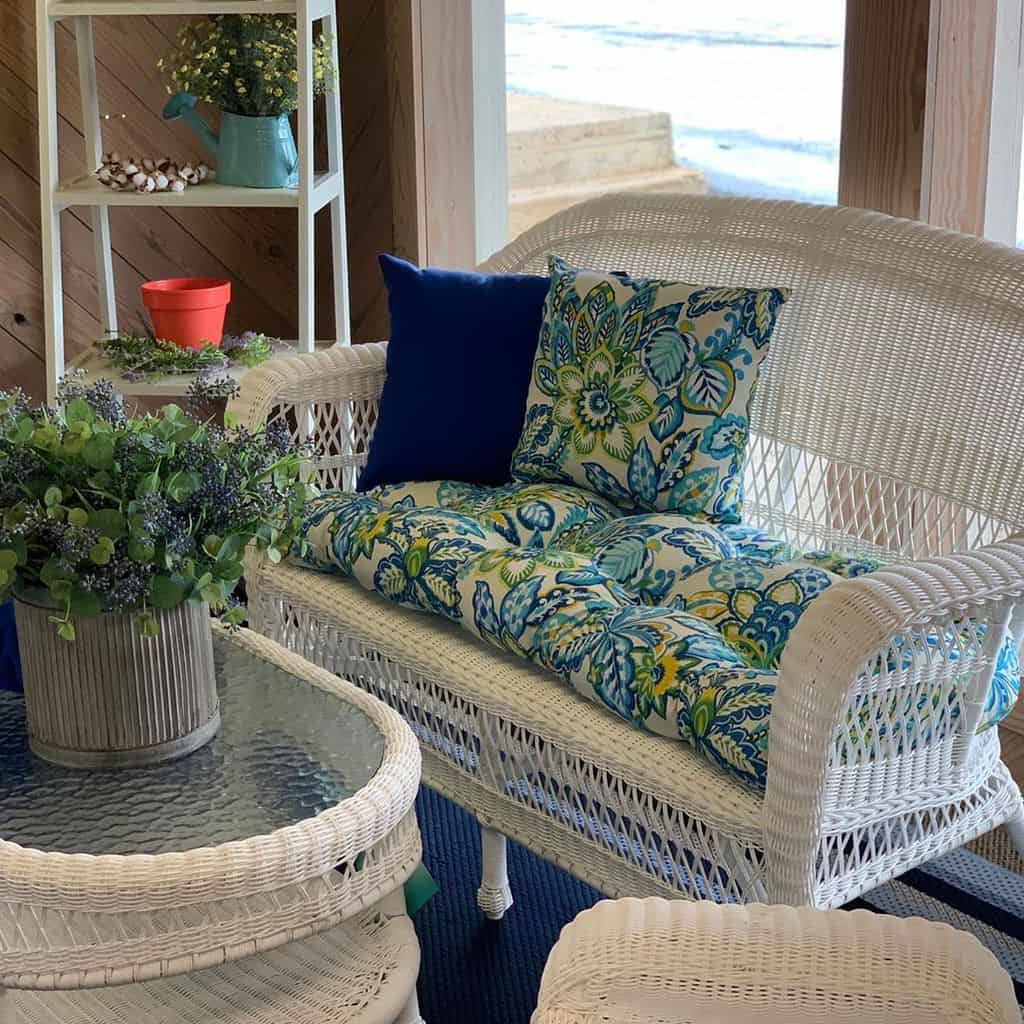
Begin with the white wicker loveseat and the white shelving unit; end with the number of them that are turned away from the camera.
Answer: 0

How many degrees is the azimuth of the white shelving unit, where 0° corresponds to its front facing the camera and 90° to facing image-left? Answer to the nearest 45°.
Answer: approximately 0°

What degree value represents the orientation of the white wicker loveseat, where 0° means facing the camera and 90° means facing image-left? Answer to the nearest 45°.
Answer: approximately 45°

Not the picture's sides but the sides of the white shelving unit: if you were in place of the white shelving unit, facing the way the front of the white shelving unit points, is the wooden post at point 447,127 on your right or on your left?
on your left

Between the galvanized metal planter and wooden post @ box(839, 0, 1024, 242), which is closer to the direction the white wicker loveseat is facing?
the galvanized metal planter

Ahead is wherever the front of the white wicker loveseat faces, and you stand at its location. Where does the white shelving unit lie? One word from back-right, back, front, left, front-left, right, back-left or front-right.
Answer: right

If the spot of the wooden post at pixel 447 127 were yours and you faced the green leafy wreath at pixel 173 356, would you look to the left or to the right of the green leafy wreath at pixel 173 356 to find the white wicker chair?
left

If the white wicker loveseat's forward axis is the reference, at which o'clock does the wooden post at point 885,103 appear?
The wooden post is roughly at 5 o'clock from the white wicker loveseat.

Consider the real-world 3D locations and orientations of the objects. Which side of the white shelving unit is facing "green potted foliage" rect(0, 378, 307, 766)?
front

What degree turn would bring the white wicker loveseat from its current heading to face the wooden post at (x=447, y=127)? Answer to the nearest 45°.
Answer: approximately 135° to its right

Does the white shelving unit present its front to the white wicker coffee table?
yes
